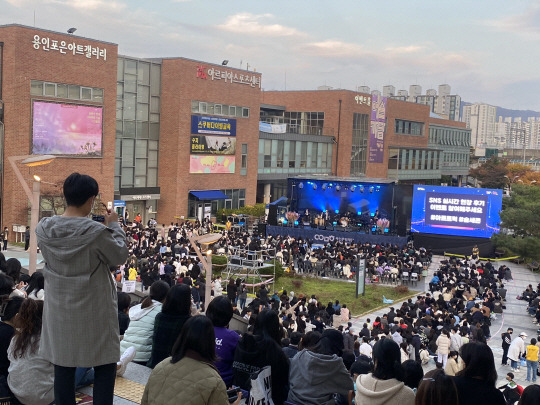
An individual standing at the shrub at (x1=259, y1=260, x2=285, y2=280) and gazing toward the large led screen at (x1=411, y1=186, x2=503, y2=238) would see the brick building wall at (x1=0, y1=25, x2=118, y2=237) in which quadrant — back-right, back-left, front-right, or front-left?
back-left

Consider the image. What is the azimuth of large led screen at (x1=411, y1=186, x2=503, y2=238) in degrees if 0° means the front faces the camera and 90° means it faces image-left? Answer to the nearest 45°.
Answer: approximately 0°

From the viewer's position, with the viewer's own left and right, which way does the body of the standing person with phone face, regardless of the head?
facing away from the viewer and to the right of the viewer

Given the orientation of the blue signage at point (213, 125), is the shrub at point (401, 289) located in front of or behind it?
in front

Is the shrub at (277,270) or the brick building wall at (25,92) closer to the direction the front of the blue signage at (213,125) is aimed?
the shrub

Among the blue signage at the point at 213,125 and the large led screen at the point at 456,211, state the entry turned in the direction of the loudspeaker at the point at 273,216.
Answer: the blue signage

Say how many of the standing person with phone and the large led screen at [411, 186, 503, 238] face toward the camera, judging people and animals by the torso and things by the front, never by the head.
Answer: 1

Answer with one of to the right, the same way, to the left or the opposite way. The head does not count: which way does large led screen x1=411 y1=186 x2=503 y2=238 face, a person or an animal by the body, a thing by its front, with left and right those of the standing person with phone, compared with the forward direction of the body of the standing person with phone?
the opposite way
